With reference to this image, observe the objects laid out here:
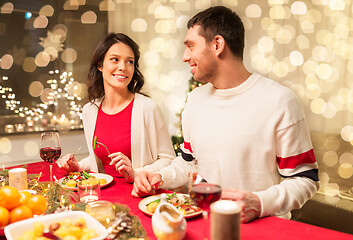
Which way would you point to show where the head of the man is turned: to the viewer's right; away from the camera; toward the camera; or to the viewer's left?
to the viewer's left

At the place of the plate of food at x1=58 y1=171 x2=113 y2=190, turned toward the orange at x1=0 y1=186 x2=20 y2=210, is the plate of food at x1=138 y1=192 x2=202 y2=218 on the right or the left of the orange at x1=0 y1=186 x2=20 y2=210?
left

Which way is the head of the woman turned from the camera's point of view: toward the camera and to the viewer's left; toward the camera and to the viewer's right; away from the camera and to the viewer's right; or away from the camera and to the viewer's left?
toward the camera and to the viewer's right

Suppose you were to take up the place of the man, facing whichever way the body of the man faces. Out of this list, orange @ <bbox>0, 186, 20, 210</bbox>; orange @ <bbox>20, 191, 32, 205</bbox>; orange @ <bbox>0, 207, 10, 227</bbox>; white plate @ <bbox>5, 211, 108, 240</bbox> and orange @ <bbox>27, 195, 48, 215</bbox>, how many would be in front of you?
5

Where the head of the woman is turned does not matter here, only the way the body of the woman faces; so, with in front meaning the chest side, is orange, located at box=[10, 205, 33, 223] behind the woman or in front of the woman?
in front

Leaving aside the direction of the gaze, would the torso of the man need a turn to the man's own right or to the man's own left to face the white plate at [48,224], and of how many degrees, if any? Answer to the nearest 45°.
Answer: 0° — they already face it

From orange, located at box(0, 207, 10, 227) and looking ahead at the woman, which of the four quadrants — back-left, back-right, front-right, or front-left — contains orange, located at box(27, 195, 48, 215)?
front-right

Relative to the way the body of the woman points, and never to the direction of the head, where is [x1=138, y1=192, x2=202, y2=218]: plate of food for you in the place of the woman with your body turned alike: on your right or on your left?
on your left

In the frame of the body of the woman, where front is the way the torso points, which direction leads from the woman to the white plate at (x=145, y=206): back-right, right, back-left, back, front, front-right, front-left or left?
front-left

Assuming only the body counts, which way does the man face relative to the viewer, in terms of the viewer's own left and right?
facing the viewer and to the left of the viewer

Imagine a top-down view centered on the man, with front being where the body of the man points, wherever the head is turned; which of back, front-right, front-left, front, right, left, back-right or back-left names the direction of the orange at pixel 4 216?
front

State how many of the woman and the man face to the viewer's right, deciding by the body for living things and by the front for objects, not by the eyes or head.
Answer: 0
